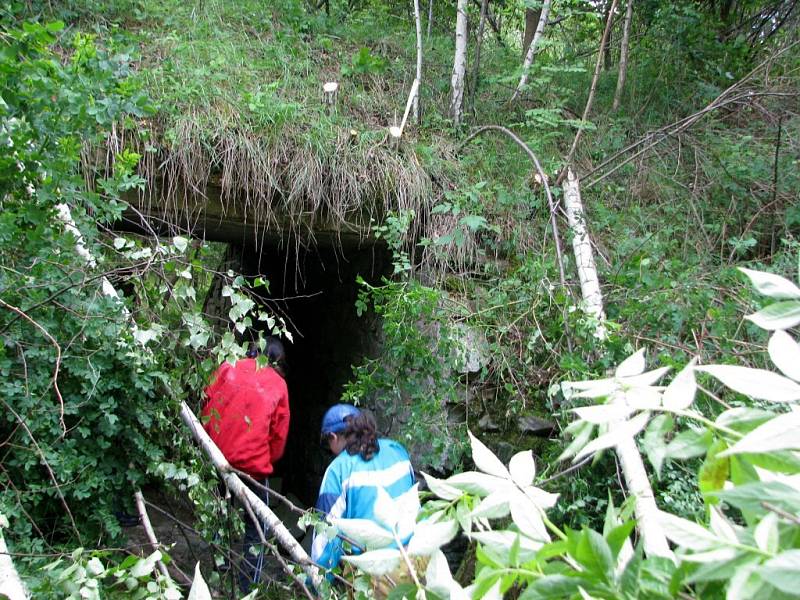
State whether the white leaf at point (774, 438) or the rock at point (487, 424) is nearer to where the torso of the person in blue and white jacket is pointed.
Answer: the rock

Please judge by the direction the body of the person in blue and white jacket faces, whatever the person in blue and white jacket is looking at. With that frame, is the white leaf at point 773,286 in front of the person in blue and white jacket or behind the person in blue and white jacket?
behind

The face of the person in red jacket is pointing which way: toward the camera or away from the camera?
away from the camera

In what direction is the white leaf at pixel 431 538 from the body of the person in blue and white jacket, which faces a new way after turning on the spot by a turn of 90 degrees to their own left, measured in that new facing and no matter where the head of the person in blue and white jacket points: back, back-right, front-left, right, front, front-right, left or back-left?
front-left

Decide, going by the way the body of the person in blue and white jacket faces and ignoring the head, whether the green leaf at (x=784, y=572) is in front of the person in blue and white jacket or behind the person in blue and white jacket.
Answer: behind

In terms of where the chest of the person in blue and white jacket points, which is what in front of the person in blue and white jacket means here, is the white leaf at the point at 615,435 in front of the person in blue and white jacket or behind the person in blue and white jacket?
behind

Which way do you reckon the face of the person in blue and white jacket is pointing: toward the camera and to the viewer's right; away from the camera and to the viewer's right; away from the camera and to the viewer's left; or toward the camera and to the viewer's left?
away from the camera and to the viewer's left

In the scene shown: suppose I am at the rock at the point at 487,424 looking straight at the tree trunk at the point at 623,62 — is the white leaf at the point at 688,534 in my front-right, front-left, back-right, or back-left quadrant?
back-right

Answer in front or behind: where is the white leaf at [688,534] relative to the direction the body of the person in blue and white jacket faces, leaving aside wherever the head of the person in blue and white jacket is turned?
behind

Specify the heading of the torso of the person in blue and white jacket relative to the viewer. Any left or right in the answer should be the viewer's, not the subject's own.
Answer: facing away from the viewer and to the left of the viewer

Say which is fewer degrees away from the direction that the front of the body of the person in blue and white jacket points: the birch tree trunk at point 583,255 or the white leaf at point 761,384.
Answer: the birch tree trunk
